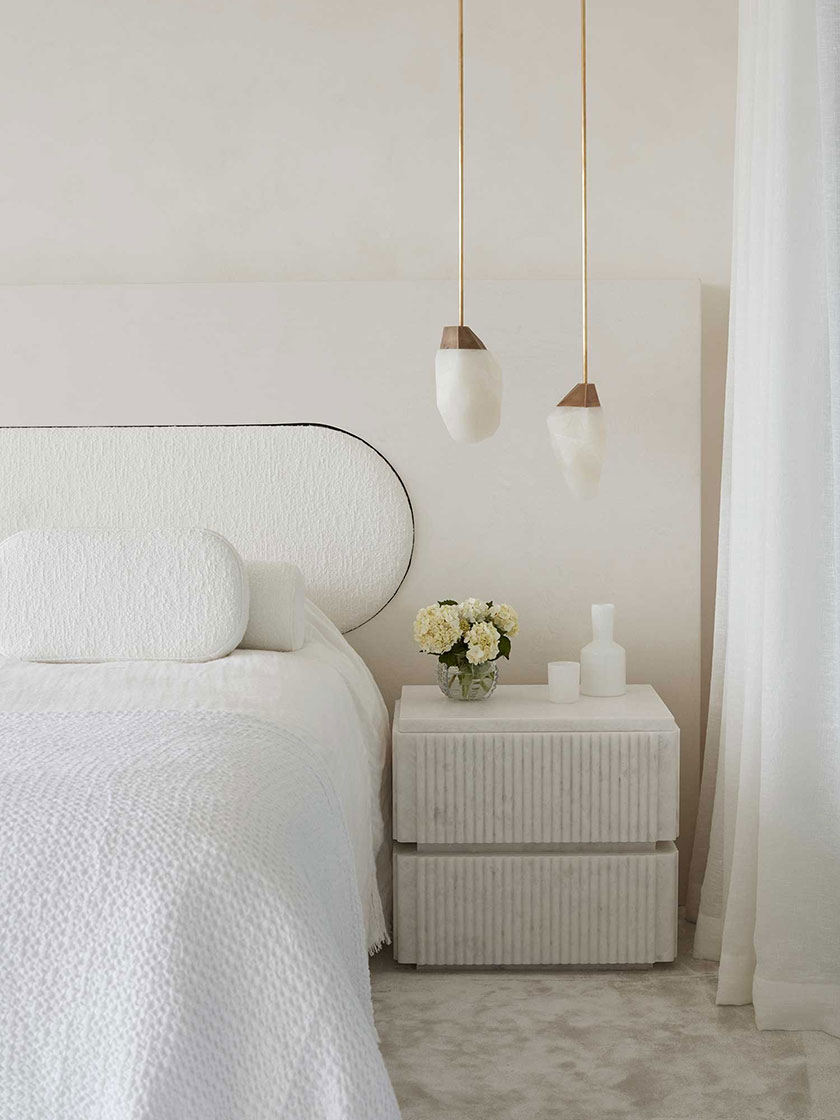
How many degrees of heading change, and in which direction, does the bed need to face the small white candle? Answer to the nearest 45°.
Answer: approximately 135° to its left

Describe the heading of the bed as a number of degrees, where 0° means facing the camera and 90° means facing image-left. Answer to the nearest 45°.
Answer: approximately 0°

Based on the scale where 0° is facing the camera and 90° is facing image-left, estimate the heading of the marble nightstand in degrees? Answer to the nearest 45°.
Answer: approximately 0°

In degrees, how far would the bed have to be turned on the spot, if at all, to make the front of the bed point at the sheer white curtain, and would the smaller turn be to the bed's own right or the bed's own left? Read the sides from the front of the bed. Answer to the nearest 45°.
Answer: approximately 135° to the bed's own left

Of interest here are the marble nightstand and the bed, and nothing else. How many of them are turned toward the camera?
2
